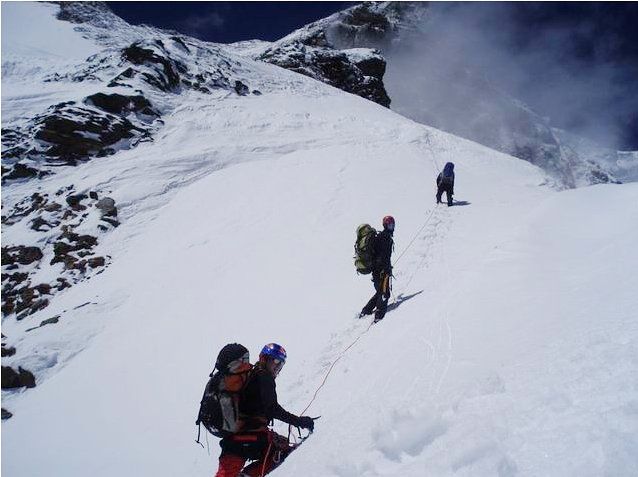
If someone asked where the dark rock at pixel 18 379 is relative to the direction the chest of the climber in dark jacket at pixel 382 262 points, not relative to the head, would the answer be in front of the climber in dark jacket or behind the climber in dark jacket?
behind

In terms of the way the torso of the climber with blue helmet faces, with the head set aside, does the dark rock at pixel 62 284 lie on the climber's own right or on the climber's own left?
on the climber's own left

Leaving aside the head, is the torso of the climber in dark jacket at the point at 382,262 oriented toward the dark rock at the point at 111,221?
no

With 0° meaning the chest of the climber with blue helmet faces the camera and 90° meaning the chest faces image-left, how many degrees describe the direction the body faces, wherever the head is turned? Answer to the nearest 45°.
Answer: approximately 270°

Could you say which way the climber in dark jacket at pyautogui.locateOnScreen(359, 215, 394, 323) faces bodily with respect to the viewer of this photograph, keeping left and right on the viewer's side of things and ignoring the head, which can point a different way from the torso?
facing to the right of the viewer

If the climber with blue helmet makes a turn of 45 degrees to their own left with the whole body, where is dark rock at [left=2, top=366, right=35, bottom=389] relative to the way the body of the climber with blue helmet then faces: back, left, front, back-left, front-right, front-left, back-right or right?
left

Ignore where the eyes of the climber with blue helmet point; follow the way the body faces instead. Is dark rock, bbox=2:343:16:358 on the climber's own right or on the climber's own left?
on the climber's own left

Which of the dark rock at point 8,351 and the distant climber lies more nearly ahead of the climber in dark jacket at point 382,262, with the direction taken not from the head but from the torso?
the distant climber

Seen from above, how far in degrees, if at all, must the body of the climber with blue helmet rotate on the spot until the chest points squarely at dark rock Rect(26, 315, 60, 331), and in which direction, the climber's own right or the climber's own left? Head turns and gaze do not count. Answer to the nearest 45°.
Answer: approximately 135° to the climber's own left

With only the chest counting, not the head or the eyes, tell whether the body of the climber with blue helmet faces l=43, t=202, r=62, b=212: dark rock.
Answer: no

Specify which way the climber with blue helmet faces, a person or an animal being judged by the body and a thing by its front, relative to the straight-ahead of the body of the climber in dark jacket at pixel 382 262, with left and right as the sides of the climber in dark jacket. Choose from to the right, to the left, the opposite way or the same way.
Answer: the same way
